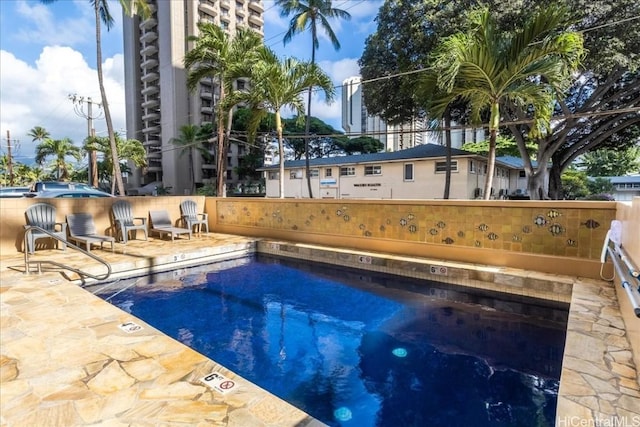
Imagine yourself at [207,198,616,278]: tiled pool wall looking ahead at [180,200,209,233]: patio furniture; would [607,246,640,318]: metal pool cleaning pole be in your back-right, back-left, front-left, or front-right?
back-left

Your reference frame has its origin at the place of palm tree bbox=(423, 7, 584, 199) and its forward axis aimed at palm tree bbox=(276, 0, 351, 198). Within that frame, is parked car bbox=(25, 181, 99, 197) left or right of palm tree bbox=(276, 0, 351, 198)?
left

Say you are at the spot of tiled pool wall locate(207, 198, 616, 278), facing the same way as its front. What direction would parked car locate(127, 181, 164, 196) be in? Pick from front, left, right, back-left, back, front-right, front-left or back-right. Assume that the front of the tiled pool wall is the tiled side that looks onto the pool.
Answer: right

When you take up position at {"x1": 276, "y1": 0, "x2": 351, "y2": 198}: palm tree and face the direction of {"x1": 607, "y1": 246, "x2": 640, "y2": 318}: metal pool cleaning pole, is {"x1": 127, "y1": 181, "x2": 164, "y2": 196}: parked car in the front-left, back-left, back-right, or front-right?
back-right

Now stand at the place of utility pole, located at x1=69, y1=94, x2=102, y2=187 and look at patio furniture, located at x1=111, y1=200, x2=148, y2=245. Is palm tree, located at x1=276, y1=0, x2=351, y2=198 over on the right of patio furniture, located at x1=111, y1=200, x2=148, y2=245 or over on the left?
left

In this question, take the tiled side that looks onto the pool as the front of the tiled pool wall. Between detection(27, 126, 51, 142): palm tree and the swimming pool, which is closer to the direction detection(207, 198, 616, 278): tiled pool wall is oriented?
the swimming pool

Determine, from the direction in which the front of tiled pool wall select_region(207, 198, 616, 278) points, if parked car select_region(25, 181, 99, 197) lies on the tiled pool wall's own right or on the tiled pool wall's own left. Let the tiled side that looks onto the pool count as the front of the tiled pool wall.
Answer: on the tiled pool wall's own right

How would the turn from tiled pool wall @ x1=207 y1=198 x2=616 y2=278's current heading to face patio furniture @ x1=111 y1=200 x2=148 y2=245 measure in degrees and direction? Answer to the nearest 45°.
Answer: approximately 45° to its right

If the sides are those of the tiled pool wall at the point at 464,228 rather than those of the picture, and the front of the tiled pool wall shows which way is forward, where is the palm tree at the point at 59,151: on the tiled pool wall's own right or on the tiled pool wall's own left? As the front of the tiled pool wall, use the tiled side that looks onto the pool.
on the tiled pool wall's own right

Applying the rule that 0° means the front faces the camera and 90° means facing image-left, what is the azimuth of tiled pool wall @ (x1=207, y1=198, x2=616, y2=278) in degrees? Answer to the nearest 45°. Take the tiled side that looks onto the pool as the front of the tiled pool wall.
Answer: approximately 45°
